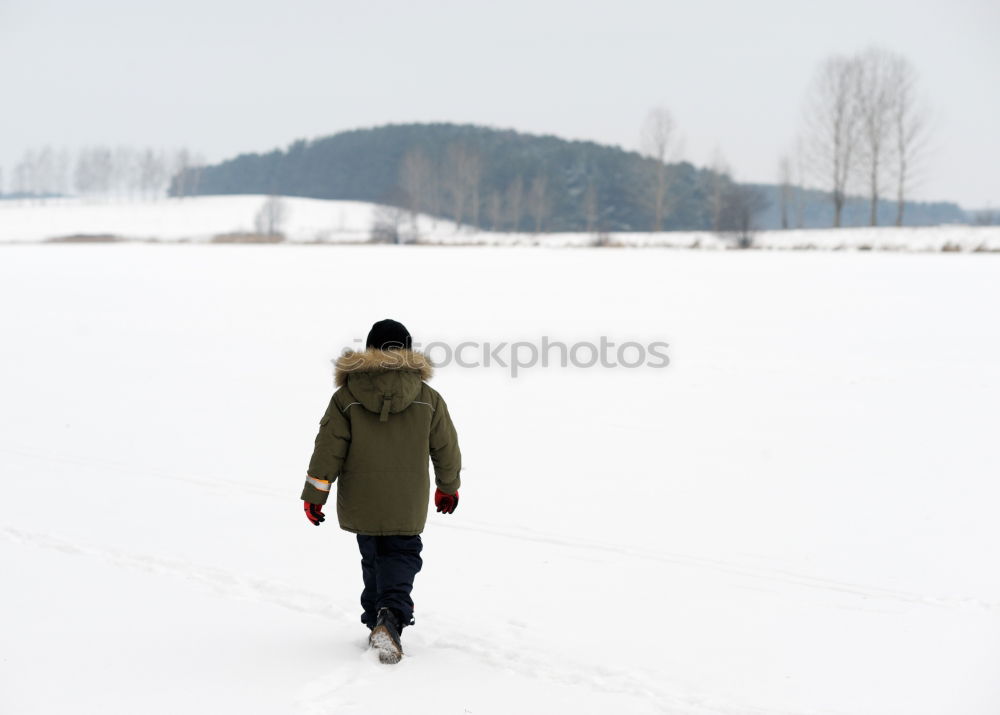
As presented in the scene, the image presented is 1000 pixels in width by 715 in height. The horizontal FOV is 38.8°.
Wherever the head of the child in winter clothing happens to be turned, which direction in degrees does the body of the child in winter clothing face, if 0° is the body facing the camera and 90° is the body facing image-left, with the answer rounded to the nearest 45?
approximately 180°

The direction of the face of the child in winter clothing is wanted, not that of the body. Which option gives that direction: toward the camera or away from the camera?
away from the camera
